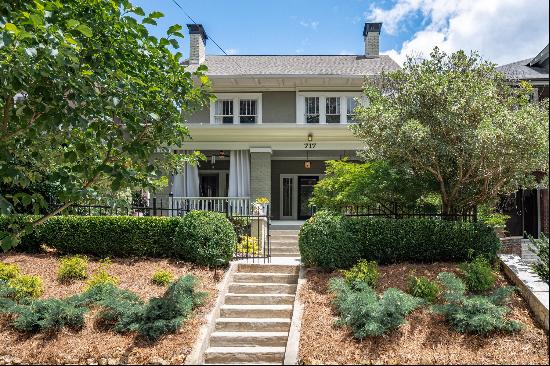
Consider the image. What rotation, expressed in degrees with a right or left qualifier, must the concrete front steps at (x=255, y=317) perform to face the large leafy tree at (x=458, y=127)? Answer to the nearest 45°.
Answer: approximately 90° to its left

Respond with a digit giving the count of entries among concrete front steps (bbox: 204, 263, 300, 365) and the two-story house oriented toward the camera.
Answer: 2

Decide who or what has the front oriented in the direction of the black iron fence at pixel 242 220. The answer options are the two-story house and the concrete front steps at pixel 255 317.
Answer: the two-story house

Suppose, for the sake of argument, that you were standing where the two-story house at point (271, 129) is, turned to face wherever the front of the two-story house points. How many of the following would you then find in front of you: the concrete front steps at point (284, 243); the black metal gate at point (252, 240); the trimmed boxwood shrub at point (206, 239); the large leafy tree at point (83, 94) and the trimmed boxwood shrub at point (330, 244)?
5

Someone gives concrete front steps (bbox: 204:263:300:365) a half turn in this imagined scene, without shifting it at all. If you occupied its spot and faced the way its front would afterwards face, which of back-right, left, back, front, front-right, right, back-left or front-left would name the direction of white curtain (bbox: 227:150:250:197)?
front

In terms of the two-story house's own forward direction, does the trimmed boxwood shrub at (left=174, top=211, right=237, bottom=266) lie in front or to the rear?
in front

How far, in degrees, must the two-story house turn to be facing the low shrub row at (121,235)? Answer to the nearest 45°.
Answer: approximately 45° to its right

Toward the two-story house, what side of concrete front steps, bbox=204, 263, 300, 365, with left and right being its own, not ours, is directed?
back

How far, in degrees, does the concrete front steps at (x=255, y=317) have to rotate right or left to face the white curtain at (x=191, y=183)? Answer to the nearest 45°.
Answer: approximately 180°

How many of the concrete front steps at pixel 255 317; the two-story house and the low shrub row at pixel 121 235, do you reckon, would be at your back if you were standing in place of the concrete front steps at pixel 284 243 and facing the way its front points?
1

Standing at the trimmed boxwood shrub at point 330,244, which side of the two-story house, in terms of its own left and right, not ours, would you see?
front

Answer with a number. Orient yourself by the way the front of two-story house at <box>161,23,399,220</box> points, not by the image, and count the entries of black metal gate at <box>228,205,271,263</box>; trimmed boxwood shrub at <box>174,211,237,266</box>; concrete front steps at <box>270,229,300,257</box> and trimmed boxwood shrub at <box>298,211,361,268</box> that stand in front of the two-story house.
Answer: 4
